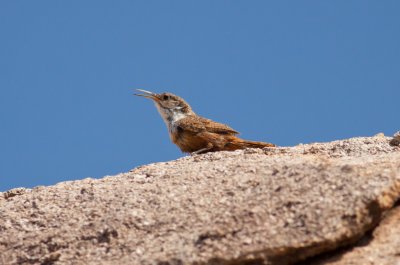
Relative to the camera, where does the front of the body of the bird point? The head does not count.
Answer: to the viewer's left

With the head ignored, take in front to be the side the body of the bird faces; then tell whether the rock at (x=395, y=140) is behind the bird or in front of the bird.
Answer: behind
